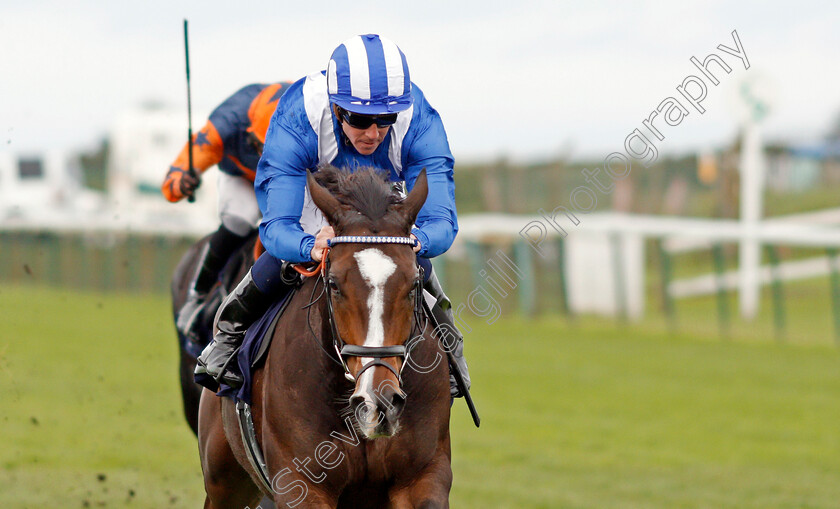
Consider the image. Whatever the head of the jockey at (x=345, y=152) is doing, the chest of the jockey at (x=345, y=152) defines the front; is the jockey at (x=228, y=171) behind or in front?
behind

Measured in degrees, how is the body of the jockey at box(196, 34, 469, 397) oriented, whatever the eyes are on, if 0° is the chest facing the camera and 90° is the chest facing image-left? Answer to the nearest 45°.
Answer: approximately 0°
